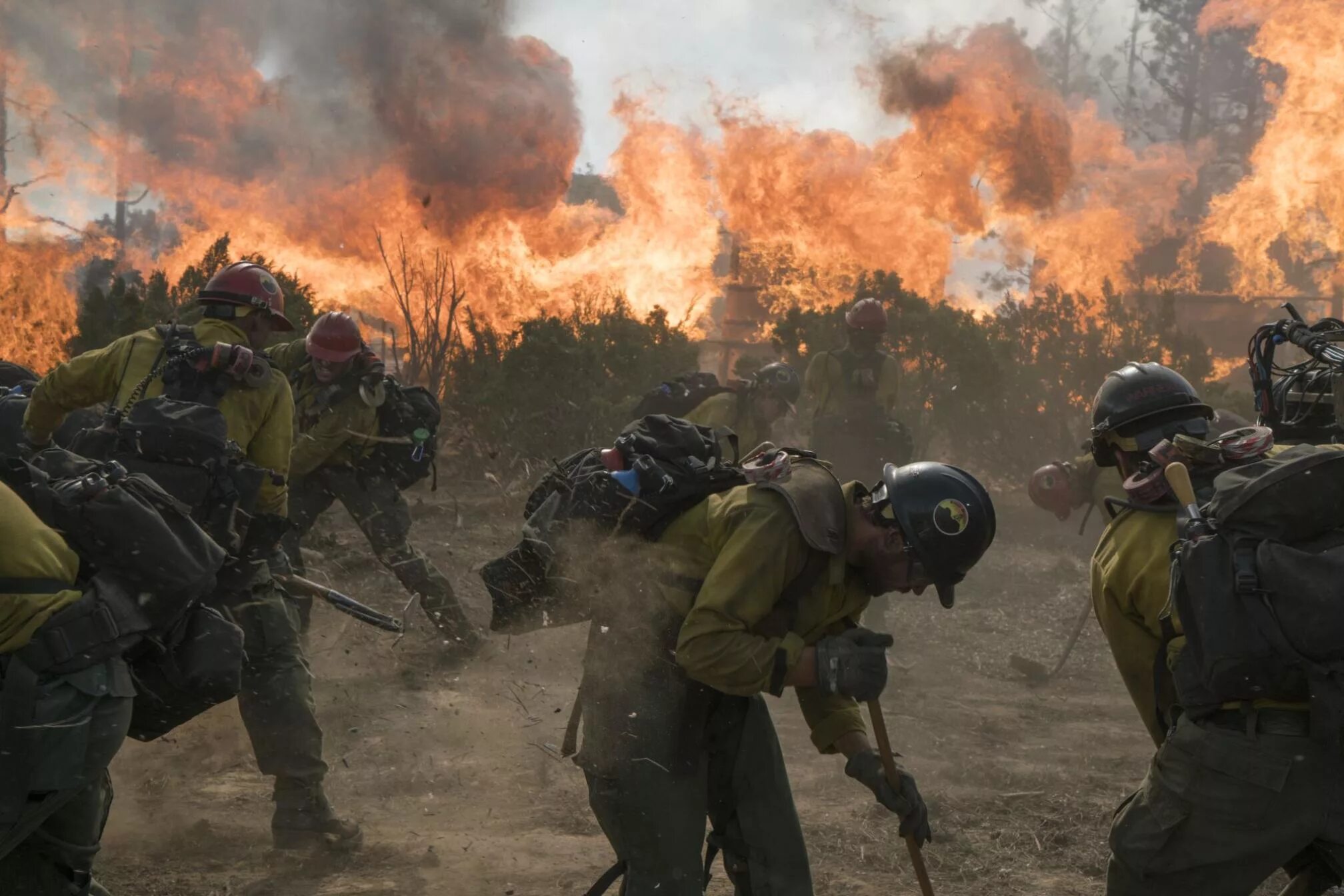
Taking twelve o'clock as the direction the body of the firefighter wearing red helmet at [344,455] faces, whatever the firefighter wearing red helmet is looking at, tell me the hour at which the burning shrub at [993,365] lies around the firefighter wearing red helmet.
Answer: The burning shrub is roughly at 6 o'clock from the firefighter wearing red helmet.

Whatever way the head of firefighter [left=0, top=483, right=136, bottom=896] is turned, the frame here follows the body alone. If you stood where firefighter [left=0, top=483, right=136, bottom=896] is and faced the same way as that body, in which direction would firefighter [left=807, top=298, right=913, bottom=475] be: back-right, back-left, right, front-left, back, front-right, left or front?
back-right

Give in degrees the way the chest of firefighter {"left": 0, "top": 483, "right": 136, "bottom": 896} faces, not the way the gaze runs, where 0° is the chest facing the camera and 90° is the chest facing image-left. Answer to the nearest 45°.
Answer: approximately 90°

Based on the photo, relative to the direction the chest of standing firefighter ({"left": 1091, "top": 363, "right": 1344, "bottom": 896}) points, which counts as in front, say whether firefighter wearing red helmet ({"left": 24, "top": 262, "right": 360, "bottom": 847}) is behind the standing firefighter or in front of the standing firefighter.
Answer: in front

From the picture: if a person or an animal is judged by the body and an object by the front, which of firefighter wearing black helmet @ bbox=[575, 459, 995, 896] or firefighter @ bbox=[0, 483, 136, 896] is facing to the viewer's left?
the firefighter

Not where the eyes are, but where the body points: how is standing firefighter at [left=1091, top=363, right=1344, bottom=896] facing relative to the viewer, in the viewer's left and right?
facing away from the viewer and to the left of the viewer

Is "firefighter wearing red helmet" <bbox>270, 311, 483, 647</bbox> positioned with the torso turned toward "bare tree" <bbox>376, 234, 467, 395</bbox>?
no

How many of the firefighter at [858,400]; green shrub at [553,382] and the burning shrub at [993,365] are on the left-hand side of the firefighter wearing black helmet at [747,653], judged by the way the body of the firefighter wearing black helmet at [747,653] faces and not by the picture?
3

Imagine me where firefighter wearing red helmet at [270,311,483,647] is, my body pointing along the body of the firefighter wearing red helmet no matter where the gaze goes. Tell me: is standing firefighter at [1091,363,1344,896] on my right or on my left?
on my left

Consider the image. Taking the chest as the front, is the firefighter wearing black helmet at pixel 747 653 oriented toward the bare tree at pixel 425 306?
no

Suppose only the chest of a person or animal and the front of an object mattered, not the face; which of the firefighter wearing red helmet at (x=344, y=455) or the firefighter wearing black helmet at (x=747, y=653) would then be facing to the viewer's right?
the firefighter wearing black helmet

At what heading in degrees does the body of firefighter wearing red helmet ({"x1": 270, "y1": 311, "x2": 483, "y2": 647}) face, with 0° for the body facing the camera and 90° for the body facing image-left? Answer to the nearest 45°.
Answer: approximately 45°

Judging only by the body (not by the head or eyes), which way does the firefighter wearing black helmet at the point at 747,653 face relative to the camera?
to the viewer's right

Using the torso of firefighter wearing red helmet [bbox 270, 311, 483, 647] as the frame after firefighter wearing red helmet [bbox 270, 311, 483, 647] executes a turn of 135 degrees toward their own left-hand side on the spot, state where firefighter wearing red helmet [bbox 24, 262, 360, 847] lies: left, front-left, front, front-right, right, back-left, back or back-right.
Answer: right
